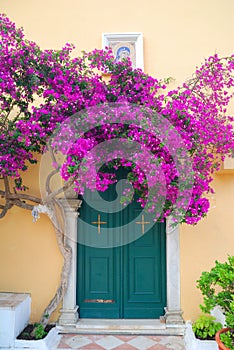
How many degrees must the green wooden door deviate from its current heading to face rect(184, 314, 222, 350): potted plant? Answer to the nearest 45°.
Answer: approximately 45° to its left

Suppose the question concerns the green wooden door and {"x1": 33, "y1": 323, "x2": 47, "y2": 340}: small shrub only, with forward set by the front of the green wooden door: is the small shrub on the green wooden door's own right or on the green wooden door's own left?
on the green wooden door's own right

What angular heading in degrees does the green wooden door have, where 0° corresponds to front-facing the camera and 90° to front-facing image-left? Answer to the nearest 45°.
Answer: approximately 0°

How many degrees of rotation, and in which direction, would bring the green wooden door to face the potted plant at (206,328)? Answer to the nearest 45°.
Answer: approximately 45° to its left

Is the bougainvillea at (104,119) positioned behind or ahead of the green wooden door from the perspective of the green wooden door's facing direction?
ahead

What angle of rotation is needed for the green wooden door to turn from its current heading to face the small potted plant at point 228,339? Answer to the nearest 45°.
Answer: approximately 45° to its left

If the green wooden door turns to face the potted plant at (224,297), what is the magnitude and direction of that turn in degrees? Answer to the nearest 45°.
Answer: approximately 45° to its left
